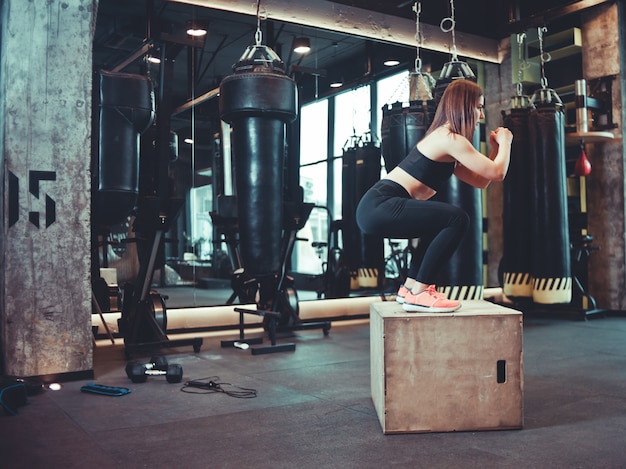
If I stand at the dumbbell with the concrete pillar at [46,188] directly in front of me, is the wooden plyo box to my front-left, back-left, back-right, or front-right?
back-left

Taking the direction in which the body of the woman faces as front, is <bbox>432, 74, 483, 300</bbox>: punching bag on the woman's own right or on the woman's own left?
on the woman's own left

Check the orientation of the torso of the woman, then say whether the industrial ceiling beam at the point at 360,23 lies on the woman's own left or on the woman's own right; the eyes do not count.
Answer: on the woman's own left

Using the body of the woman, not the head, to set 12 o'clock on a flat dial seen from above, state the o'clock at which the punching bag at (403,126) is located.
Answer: The punching bag is roughly at 9 o'clock from the woman.

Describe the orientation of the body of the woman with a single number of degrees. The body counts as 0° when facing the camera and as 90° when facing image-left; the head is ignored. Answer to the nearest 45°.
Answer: approximately 270°

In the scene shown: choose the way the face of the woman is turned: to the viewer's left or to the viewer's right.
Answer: to the viewer's right
